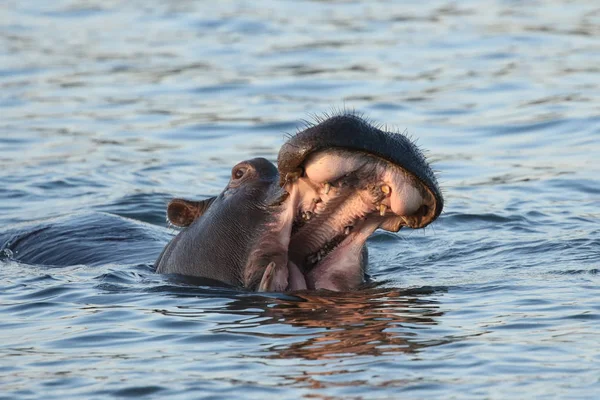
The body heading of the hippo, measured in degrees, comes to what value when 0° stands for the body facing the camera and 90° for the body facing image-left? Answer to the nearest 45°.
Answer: approximately 315°
